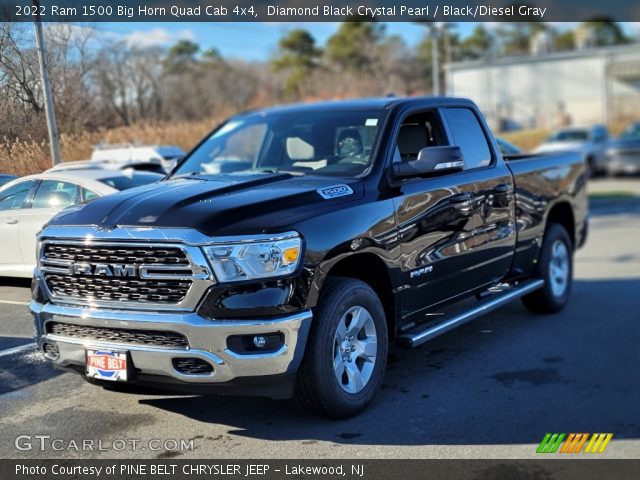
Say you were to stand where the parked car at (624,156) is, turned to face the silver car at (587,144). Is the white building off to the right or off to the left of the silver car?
right

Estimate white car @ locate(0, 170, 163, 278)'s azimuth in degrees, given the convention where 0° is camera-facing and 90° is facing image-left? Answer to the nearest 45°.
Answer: approximately 135°

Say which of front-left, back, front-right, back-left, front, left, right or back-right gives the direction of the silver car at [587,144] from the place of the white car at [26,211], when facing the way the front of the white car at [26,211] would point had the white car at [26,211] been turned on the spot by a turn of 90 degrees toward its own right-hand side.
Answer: front

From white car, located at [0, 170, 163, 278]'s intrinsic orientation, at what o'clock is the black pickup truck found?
The black pickup truck is roughly at 6 o'clock from the white car.

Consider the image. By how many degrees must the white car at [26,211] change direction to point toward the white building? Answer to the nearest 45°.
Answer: approximately 90° to its right

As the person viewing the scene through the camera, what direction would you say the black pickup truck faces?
facing the viewer and to the left of the viewer

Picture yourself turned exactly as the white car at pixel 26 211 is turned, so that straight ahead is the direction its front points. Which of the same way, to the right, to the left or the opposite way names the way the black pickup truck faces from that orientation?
to the left

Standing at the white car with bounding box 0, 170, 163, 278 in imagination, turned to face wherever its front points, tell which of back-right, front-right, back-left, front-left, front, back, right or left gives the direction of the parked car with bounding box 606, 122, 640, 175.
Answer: right
